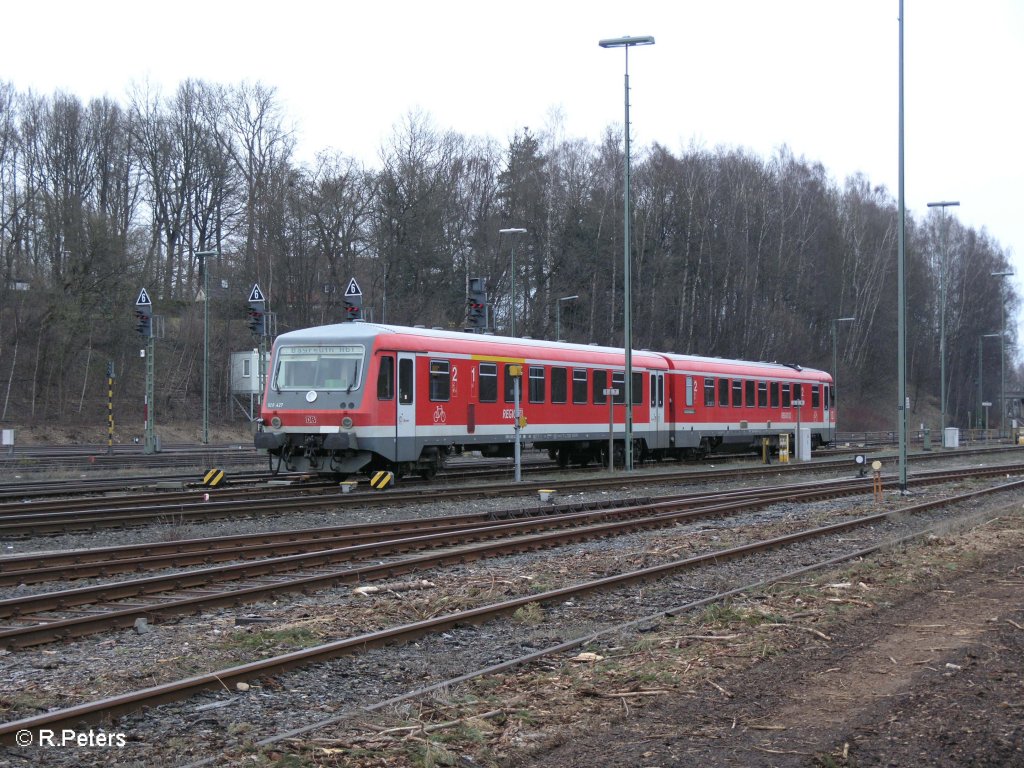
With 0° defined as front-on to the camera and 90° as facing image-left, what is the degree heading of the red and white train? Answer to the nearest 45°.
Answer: approximately 45°

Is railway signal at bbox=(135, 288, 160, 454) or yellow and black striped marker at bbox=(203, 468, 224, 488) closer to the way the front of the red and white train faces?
the yellow and black striped marker

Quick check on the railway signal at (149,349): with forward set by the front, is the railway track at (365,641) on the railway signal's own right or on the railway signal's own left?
on the railway signal's own left

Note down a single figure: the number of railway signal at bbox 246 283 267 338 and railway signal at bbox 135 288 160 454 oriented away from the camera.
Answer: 0

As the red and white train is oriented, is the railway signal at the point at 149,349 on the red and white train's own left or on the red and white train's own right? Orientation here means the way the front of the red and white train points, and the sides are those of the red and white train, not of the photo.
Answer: on the red and white train's own right

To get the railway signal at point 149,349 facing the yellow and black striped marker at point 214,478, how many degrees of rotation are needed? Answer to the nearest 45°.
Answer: approximately 45° to its left

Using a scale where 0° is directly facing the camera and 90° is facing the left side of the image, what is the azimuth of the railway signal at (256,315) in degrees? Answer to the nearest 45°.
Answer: approximately 45°

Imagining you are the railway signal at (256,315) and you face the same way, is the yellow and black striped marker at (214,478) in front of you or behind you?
in front

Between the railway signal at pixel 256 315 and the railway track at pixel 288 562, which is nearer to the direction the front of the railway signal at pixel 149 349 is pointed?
the railway track

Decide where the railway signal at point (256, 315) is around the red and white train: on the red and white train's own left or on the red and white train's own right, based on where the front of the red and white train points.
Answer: on the red and white train's own right

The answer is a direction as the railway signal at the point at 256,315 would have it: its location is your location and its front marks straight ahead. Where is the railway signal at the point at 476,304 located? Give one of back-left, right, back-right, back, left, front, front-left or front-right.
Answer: left

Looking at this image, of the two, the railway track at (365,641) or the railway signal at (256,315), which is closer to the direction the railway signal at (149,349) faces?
the railway track
